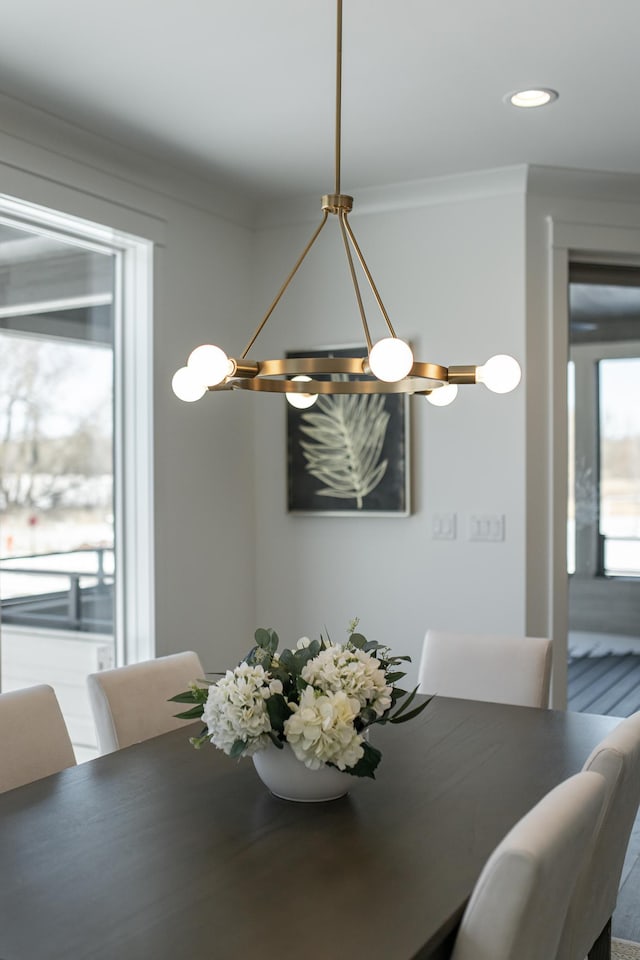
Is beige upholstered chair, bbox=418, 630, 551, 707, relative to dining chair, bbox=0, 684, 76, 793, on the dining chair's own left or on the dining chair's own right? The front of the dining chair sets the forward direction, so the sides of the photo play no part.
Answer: on the dining chair's own left

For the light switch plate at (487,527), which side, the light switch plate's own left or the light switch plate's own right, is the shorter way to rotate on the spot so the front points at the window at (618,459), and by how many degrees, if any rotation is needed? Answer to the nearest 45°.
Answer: approximately 135° to the light switch plate's own left

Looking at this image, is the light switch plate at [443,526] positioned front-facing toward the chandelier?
yes

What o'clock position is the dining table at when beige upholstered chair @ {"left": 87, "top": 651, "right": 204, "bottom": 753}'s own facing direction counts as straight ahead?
The dining table is roughly at 1 o'clock from the beige upholstered chair.

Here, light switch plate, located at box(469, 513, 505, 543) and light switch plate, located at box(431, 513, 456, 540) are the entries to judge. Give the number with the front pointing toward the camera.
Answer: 2

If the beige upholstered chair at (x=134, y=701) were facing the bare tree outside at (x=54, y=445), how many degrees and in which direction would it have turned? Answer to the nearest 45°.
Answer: approximately 135° to its left

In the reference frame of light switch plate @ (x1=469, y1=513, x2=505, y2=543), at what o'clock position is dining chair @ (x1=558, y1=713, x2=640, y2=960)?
The dining chair is roughly at 12 o'clock from the light switch plate.

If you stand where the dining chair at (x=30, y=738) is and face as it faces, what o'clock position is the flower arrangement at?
The flower arrangement is roughly at 12 o'clock from the dining chair.

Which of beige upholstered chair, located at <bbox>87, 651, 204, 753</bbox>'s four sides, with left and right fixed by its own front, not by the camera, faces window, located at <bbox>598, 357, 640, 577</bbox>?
left

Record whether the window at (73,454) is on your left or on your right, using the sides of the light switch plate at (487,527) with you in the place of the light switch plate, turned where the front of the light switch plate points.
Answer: on your right

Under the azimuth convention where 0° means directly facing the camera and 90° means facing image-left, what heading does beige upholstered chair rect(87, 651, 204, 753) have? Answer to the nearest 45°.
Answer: approximately 315°
